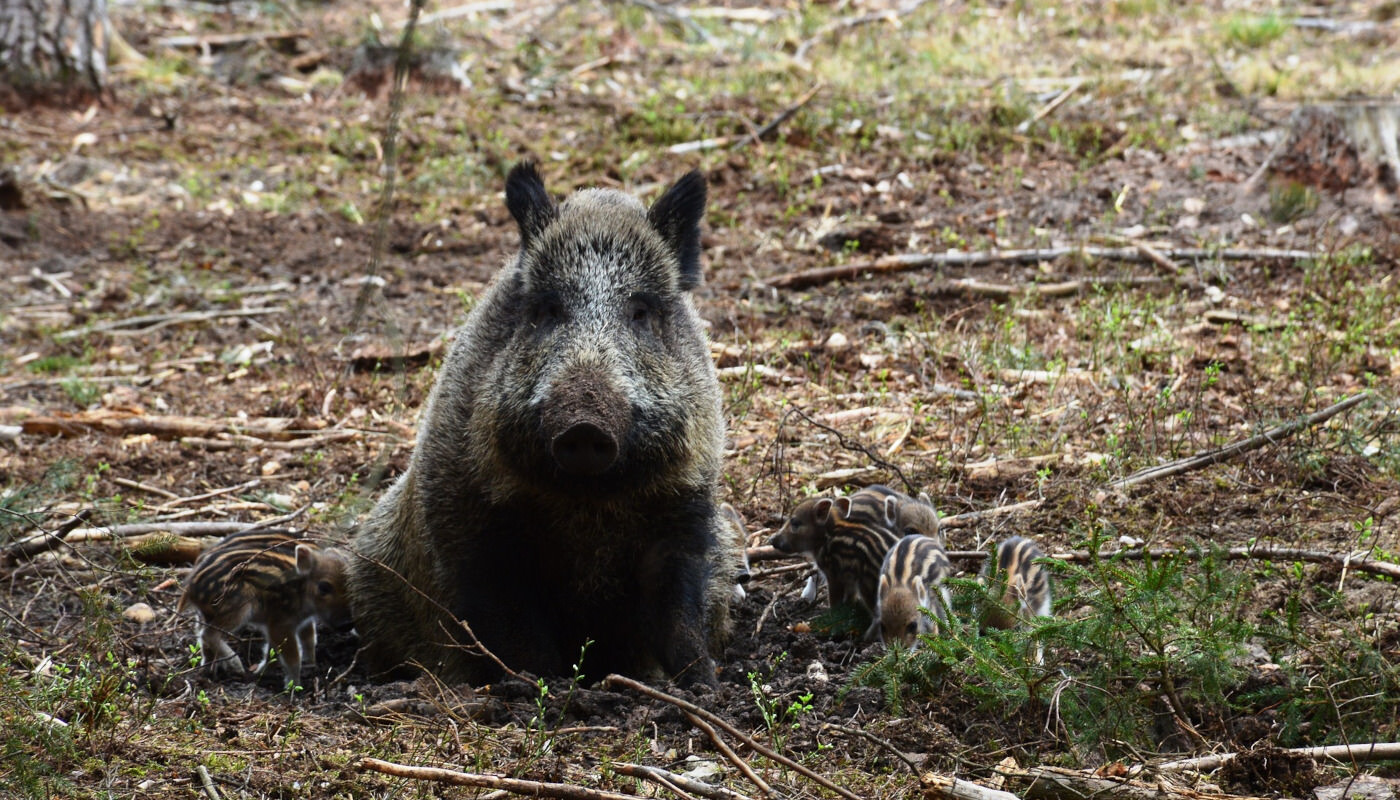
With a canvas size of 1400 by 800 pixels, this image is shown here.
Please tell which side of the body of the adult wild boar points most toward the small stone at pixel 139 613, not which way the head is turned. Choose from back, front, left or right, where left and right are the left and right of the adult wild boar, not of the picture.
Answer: right

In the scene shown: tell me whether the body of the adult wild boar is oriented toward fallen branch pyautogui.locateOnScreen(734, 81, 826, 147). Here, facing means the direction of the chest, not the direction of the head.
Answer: no

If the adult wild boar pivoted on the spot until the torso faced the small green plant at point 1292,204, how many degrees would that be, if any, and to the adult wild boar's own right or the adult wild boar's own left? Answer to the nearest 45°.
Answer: approximately 135° to the adult wild boar's own left

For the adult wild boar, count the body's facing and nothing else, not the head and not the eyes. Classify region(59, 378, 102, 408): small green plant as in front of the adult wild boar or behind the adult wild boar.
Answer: behind

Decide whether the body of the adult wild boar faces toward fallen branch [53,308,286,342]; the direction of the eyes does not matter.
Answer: no

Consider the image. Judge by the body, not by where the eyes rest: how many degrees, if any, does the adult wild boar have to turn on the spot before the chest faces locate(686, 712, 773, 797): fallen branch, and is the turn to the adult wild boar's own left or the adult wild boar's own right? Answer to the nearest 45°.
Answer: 0° — it already faces it

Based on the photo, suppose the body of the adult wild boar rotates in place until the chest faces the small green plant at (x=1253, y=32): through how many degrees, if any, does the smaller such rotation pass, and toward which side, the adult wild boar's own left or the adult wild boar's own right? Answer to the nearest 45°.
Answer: approximately 135° to the adult wild boar's own left

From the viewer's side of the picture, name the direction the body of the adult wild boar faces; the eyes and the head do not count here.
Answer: toward the camera

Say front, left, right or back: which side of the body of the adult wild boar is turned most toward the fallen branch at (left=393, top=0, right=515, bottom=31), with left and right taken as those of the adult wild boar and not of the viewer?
back

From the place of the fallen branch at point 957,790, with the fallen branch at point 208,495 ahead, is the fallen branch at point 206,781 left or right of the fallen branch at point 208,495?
left

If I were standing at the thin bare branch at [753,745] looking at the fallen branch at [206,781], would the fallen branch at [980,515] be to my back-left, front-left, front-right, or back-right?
back-right

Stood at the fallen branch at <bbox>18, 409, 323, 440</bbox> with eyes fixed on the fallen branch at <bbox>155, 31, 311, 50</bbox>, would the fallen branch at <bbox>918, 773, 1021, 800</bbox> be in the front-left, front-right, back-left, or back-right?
back-right

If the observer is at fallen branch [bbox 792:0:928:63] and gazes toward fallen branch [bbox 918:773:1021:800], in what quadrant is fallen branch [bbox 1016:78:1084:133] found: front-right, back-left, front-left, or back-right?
front-left

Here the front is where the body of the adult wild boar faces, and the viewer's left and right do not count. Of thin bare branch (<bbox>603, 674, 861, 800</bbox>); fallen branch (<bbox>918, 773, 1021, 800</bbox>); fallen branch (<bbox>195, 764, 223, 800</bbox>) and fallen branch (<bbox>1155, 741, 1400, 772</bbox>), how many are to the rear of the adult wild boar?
0

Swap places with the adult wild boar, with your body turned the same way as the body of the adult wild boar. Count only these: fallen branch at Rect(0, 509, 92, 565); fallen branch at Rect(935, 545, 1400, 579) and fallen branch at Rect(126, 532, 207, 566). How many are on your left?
1

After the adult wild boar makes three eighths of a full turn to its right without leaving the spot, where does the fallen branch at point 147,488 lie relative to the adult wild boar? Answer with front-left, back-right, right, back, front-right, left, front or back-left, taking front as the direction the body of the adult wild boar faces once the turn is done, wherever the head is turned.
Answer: front

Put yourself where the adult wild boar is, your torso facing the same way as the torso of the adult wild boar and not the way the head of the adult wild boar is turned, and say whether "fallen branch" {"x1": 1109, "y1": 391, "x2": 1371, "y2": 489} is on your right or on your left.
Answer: on your left

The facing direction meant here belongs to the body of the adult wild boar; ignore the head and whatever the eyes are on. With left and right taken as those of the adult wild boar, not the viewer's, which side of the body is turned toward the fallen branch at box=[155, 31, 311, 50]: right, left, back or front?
back

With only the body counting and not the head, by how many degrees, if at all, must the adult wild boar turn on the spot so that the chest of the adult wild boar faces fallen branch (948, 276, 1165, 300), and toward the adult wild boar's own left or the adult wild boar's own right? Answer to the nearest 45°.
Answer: approximately 135° to the adult wild boar's own left

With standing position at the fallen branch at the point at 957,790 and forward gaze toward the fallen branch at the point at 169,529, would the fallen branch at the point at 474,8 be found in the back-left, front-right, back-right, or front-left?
front-right
